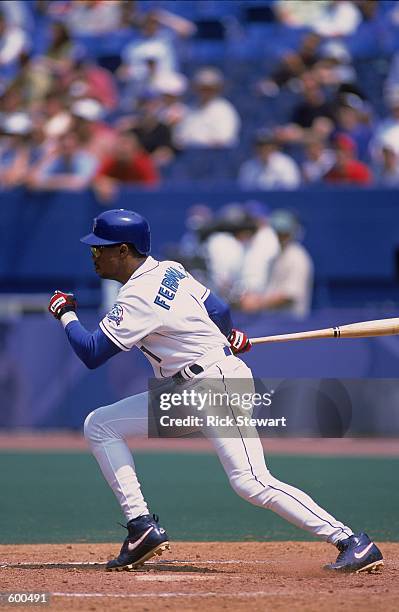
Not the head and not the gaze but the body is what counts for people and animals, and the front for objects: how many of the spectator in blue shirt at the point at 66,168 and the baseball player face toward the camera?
1

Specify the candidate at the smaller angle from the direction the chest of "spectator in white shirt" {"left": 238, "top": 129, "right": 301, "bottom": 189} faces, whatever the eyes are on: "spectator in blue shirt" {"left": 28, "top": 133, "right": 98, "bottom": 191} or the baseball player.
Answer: the baseball player

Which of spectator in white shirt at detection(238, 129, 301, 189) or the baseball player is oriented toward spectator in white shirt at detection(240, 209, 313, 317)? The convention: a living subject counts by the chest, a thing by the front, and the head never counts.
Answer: spectator in white shirt at detection(238, 129, 301, 189)

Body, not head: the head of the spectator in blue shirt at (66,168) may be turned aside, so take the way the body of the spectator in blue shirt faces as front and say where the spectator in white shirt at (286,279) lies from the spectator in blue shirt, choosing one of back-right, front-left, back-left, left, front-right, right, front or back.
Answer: front-left

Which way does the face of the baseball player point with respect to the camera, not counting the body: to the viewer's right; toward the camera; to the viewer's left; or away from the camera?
to the viewer's left

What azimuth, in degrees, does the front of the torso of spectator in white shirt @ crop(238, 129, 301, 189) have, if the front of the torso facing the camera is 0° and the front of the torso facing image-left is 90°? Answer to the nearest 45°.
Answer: approximately 0°

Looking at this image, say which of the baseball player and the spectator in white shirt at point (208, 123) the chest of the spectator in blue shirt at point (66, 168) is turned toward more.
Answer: the baseball player

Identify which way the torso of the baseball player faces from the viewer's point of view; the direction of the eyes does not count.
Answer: to the viewer's left

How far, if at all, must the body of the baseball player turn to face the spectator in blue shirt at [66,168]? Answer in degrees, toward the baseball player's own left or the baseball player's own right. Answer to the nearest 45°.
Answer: approximately 90° to the baseball player's own right

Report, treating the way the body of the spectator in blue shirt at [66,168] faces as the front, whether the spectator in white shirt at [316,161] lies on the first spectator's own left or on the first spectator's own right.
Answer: on the first spectator's own left
